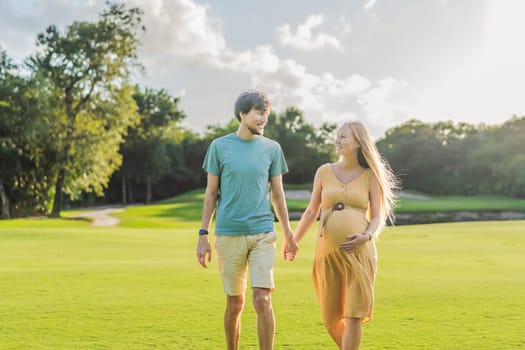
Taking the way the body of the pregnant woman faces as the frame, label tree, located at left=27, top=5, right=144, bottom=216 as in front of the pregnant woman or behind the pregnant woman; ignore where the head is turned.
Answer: behind

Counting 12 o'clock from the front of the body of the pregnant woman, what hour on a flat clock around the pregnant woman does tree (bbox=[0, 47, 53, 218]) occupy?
The tree is roughly at 5 o'clock from the pregnant woman.

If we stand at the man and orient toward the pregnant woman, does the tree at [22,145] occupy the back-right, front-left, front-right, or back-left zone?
back-left

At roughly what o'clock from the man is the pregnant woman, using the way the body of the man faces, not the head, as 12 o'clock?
The pregnant woman is roughly at 9 o'clock from the man.

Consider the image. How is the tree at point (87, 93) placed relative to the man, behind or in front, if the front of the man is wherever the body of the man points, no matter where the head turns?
behind

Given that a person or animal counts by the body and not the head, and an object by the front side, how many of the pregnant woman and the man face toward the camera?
2

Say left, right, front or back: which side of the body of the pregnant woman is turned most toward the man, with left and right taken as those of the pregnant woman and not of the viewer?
right

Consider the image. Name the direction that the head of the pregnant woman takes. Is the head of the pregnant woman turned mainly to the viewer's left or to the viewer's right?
to the viewer's left

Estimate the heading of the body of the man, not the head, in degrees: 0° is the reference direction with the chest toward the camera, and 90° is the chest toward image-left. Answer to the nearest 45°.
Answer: approximately 0°
